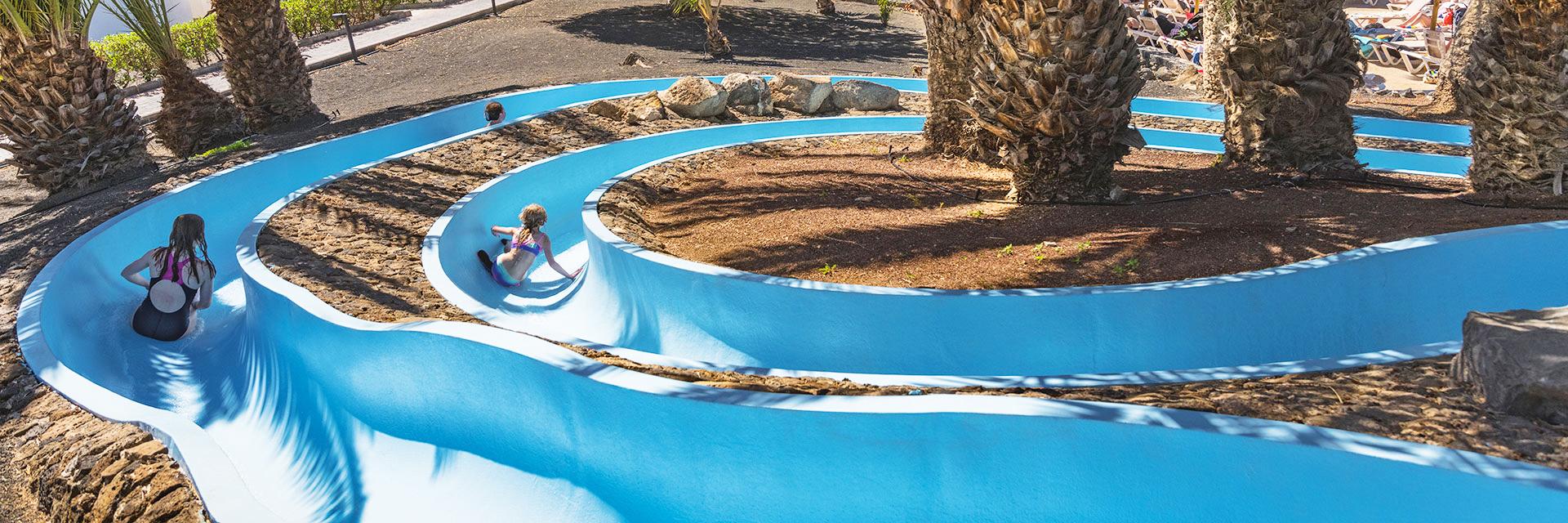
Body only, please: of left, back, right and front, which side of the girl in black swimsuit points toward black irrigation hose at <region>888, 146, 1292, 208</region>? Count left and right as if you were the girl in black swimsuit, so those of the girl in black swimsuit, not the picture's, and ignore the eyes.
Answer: right

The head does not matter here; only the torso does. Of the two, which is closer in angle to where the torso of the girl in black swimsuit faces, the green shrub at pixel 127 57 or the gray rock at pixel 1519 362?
the green shrub

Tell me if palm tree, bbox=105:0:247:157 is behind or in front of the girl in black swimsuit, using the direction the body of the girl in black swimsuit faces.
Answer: in front

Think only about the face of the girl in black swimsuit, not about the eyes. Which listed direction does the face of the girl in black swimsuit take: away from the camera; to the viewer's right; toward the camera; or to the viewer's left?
away from the camera

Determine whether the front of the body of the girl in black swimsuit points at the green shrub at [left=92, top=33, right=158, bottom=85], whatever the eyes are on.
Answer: yes

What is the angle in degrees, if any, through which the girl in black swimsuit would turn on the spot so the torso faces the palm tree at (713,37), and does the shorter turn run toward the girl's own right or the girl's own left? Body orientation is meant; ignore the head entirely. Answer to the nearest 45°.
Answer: approximately 45° to the girl's own right

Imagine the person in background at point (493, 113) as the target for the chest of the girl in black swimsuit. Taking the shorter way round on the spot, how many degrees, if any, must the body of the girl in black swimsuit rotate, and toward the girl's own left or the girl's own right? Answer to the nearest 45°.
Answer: approximately 45° to the girl's own right

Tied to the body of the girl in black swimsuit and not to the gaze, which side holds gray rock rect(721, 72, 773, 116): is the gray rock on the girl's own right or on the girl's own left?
on the girl's own right

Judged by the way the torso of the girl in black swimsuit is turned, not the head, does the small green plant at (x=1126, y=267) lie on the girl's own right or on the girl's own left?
on the girl's own right

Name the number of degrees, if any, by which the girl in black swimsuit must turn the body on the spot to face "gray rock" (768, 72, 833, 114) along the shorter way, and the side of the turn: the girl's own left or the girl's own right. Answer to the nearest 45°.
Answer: approximately 45° to the girl's own right

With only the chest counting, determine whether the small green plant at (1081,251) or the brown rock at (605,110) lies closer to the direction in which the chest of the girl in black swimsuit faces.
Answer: the brown rock

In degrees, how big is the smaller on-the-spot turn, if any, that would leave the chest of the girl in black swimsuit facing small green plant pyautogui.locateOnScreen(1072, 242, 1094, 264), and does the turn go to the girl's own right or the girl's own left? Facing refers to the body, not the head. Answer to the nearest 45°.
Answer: approximately 135° to the girl's own right

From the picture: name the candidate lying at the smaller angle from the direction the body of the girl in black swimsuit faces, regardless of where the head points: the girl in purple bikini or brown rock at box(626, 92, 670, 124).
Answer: the brown rock

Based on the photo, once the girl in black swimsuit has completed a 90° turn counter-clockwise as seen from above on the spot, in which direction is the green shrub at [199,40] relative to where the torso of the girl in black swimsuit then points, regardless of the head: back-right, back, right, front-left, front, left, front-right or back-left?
right

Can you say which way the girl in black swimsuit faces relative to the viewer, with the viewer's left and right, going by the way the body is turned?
facing away from the viewer
